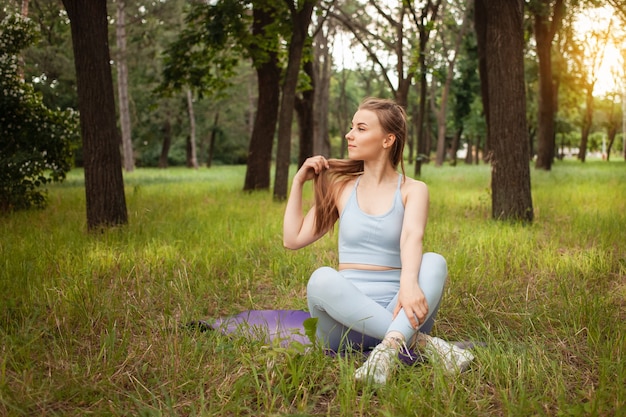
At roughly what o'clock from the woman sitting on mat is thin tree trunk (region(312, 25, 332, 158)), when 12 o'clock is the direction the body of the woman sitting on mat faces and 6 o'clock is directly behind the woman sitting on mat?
The thin tree trunk is roughly at 6 o'clock from the woman sitting on mat.

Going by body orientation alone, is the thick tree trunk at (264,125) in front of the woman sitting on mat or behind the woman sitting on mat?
behind

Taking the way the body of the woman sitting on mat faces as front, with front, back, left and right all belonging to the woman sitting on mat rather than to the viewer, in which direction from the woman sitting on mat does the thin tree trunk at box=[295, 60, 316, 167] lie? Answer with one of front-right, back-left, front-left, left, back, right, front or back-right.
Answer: back

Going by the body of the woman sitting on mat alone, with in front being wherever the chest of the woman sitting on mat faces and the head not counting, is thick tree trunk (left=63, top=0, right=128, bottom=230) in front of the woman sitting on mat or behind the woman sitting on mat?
behind

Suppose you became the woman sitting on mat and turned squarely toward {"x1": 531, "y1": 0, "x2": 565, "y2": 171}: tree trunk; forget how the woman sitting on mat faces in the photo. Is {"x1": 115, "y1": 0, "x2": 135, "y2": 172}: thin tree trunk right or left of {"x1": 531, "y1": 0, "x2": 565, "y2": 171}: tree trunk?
left

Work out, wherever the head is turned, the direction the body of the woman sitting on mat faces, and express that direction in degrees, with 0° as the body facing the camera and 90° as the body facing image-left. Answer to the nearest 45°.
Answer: approximately 0°

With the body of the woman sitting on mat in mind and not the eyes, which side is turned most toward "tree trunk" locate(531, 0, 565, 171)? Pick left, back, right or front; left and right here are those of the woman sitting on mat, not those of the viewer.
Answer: back
